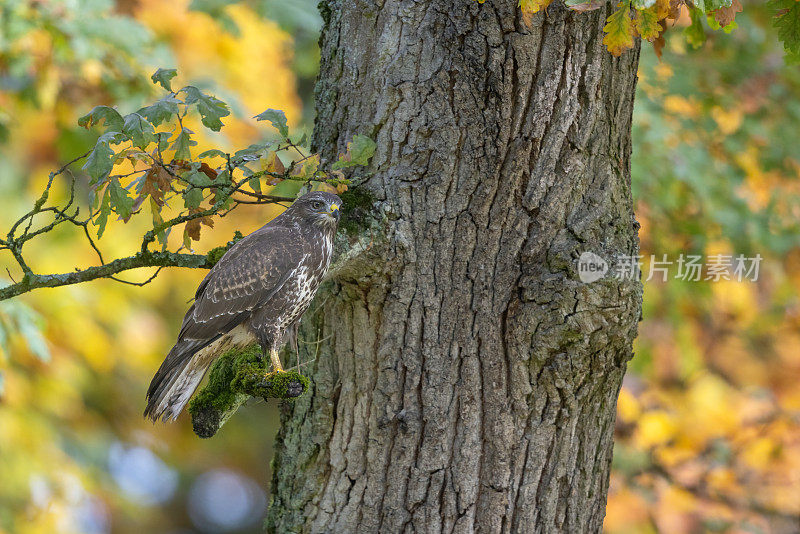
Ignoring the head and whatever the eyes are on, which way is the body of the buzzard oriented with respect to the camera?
to the viewer's right
